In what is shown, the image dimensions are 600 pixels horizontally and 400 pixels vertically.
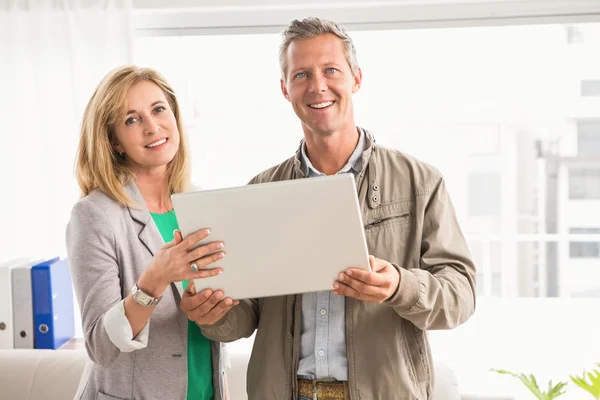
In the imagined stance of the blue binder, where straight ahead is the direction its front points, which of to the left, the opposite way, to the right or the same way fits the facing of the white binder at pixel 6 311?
the same way

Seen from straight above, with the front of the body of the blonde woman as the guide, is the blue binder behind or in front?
behind

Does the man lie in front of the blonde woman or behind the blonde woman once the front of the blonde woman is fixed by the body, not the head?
in front

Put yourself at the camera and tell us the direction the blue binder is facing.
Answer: facing the viewer

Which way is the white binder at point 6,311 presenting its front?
toward the camera

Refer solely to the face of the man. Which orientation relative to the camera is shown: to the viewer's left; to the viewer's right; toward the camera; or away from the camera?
toward the camera

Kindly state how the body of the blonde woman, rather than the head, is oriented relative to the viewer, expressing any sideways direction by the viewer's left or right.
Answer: facing the viewer and to the right of the viewer

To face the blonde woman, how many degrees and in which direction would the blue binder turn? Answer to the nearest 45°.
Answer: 0° — it already faces them

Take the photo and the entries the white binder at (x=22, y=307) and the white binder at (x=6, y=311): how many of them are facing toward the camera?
2

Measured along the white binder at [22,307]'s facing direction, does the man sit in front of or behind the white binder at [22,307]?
in front

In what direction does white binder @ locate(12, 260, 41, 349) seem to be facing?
toward the camera

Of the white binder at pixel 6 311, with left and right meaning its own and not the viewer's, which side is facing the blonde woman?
front
